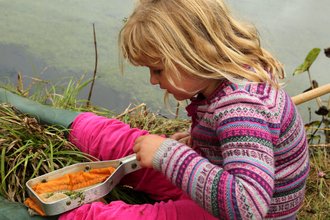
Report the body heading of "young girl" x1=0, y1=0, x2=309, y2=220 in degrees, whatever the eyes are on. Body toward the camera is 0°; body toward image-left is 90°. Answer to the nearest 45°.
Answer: approximately 90°

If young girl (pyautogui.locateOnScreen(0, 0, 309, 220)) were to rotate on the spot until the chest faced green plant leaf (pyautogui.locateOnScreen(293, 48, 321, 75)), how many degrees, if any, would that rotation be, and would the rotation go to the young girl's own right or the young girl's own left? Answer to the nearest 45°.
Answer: approximately 135° to the young girl's own right

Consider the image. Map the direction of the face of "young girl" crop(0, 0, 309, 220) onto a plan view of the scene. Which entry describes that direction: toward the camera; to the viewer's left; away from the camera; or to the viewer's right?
to the viewer's left
